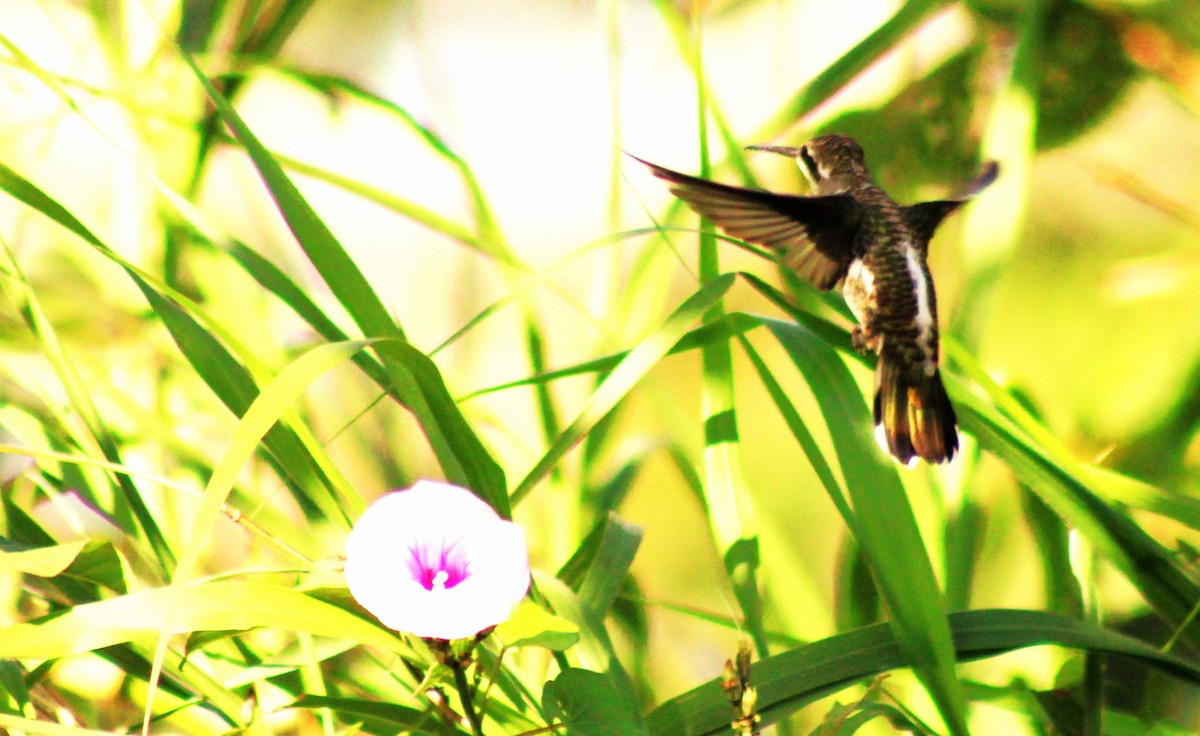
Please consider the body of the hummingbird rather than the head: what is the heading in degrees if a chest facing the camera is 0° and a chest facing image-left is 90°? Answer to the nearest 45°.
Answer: approximately 135°
